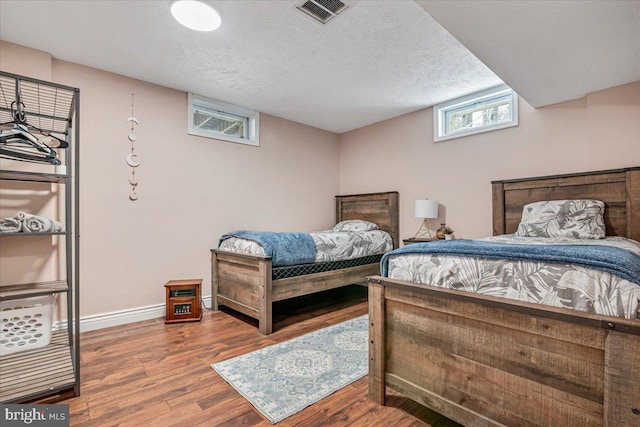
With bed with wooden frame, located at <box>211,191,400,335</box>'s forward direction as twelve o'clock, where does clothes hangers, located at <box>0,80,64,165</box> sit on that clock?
The clothes hangers is roughly at 12 o'clock from the bed with wooden frame.

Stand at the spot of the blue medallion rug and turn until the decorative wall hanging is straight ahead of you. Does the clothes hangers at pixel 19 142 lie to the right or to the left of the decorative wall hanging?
left

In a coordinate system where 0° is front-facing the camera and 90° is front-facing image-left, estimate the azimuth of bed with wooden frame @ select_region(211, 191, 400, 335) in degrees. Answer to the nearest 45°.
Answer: approximately 45°

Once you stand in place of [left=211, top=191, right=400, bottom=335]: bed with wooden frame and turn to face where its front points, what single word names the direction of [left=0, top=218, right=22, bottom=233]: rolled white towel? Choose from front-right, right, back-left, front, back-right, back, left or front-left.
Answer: front

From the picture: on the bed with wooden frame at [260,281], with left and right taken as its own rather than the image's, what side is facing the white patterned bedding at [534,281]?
left

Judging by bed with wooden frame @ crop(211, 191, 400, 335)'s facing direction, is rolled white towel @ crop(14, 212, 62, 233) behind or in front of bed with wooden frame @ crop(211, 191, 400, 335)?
in front

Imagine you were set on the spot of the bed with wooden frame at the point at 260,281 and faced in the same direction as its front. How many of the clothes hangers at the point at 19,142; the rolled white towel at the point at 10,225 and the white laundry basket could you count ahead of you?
3

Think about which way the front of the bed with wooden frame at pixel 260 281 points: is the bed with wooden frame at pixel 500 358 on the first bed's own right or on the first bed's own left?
on the first bed's own left

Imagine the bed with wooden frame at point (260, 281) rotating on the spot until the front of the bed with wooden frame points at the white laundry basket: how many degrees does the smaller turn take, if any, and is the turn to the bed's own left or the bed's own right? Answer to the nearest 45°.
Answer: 0° — it already faces it

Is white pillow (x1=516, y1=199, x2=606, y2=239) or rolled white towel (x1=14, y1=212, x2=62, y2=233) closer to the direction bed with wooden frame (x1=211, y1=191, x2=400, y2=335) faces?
the rolled white towel

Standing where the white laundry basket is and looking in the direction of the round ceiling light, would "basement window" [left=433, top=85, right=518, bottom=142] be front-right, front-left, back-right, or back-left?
front-left

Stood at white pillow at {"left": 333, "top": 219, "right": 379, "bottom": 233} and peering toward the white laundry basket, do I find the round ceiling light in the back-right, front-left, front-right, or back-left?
front-left

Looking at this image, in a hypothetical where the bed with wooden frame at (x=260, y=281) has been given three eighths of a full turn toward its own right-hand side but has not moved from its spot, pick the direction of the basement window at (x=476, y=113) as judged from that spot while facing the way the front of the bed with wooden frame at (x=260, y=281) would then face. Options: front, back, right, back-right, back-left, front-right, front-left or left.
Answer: right

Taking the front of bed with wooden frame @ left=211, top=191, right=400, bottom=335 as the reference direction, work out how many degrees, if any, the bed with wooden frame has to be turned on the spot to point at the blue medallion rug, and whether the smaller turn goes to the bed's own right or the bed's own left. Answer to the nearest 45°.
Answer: approximately 45° to the bed's own left
